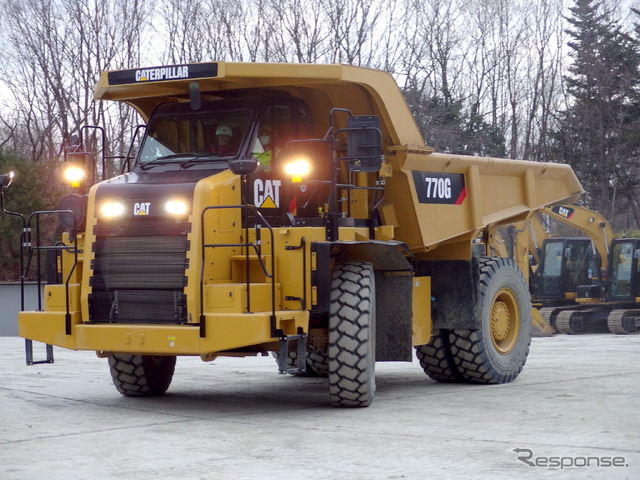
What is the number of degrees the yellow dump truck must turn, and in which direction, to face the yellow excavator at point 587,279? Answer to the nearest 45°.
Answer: approximately 180°

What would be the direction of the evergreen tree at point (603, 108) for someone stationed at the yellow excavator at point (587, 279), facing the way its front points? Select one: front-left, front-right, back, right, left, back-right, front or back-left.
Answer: back-right

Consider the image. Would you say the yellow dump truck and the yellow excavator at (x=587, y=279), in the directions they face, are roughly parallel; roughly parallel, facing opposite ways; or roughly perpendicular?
roughly parallel

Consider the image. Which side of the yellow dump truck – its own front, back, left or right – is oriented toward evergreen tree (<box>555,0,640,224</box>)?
back

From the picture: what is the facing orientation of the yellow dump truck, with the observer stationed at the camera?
facing the viewer and to the left of the viewer

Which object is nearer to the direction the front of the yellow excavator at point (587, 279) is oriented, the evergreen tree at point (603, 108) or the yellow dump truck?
the yellow dump truck

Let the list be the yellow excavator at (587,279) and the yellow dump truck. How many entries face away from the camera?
0

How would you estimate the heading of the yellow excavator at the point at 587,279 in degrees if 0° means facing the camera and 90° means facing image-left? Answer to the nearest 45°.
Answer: approximately 45°

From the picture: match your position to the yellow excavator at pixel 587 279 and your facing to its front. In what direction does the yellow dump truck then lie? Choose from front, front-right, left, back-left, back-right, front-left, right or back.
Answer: front-left
